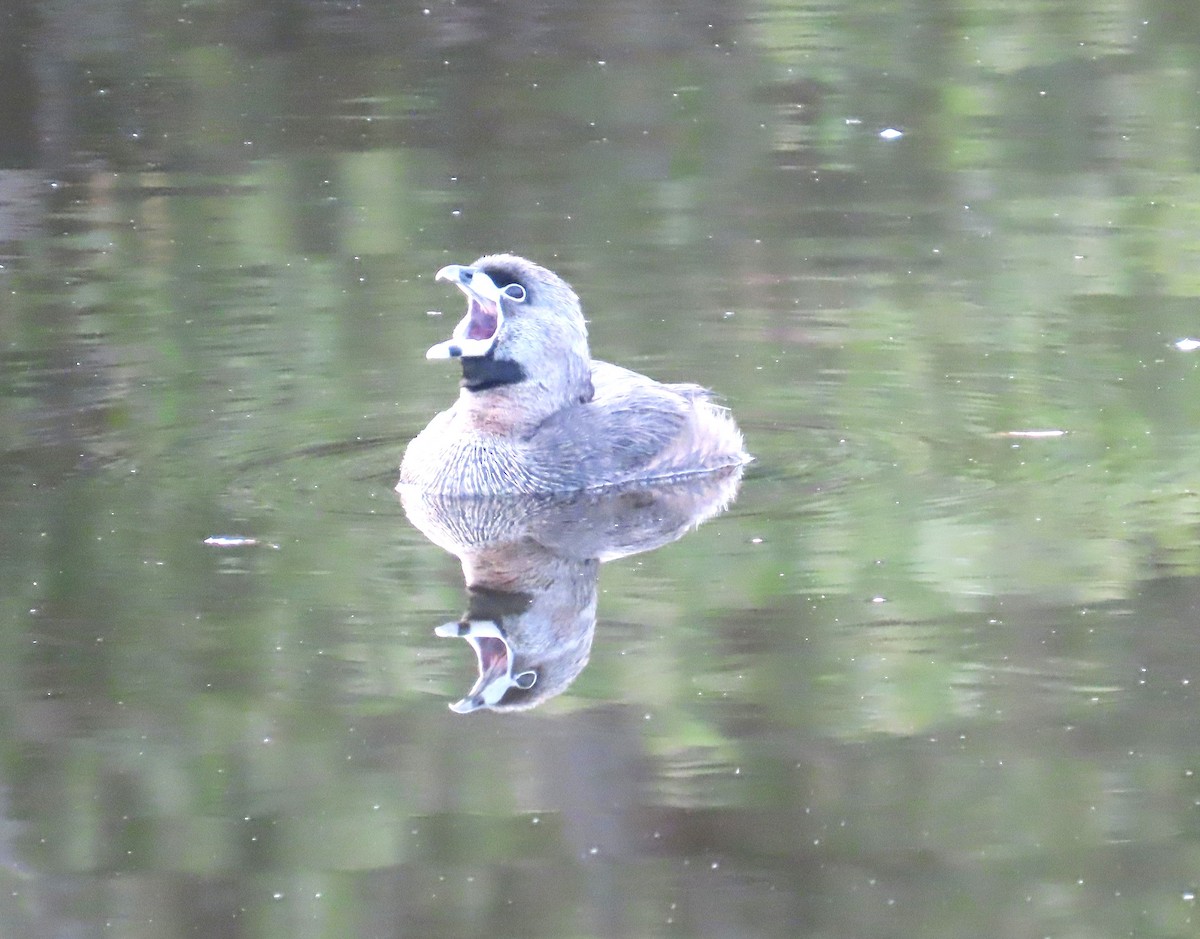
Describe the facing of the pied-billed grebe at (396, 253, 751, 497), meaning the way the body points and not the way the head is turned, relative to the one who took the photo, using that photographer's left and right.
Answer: facing the viewer and to the left of the viewer

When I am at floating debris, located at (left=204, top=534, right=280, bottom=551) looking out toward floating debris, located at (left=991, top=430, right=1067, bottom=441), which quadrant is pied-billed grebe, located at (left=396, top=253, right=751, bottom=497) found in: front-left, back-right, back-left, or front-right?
front-left

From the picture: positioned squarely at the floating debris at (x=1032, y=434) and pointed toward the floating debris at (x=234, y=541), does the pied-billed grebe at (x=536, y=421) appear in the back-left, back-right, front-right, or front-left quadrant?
front-right

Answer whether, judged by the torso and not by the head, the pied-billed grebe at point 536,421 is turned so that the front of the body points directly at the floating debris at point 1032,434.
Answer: no

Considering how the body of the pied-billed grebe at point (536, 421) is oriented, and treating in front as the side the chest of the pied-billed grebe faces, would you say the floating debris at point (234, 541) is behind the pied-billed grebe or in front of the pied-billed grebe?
in front

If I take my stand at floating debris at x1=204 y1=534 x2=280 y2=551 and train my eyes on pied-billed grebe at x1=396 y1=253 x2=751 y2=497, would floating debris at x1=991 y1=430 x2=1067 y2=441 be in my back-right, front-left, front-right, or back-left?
front-right

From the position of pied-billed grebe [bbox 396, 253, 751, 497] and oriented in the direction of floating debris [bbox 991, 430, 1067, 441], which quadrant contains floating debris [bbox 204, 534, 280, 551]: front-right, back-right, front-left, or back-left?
back-right

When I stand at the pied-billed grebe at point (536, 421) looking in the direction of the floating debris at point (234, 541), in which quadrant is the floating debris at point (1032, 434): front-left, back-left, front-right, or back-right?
back-left
